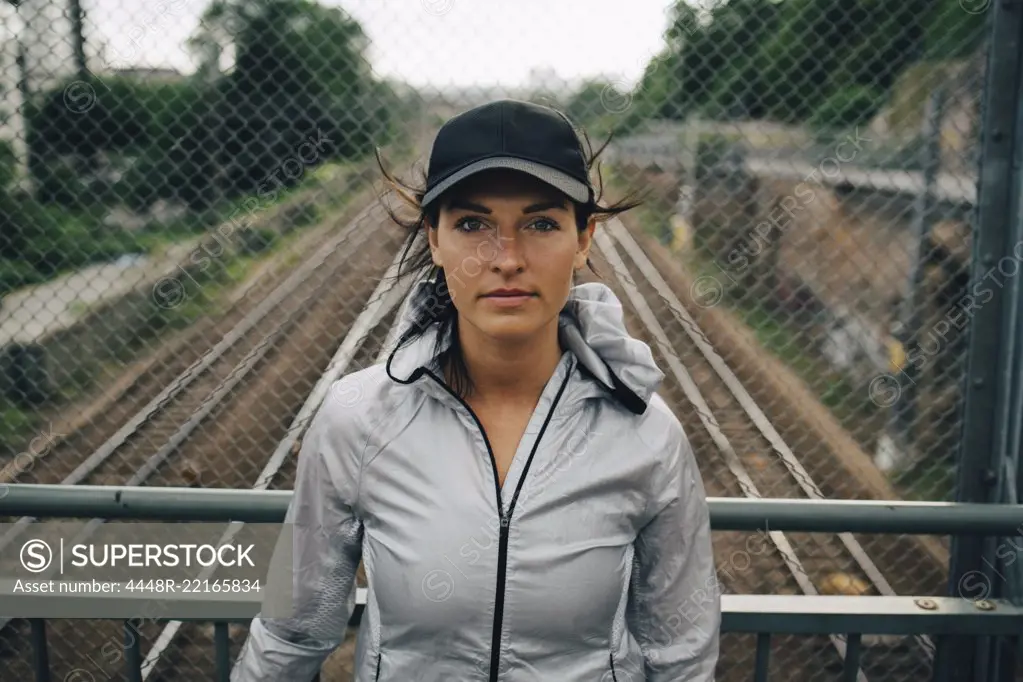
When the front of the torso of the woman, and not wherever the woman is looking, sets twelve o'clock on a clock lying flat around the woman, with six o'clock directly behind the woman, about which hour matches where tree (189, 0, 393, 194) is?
The tree is roughly at 5 o'clock from the woman.

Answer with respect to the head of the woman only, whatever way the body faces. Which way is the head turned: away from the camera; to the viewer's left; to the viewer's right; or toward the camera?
toward the camera

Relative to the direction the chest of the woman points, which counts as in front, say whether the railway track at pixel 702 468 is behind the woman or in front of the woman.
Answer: behind

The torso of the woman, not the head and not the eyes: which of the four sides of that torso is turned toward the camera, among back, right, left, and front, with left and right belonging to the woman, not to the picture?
front
